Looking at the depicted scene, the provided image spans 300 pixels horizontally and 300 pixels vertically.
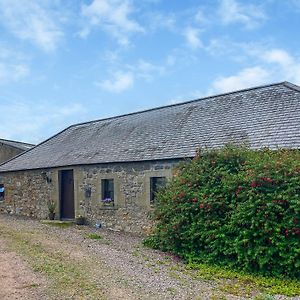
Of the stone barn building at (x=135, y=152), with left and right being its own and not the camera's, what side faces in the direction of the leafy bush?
left

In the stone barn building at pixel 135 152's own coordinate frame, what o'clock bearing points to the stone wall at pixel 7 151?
The stone wall is roughly at 3 o'clock from the stone barn building.

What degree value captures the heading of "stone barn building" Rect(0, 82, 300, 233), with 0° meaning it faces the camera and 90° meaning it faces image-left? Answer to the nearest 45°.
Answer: approximately 45°
